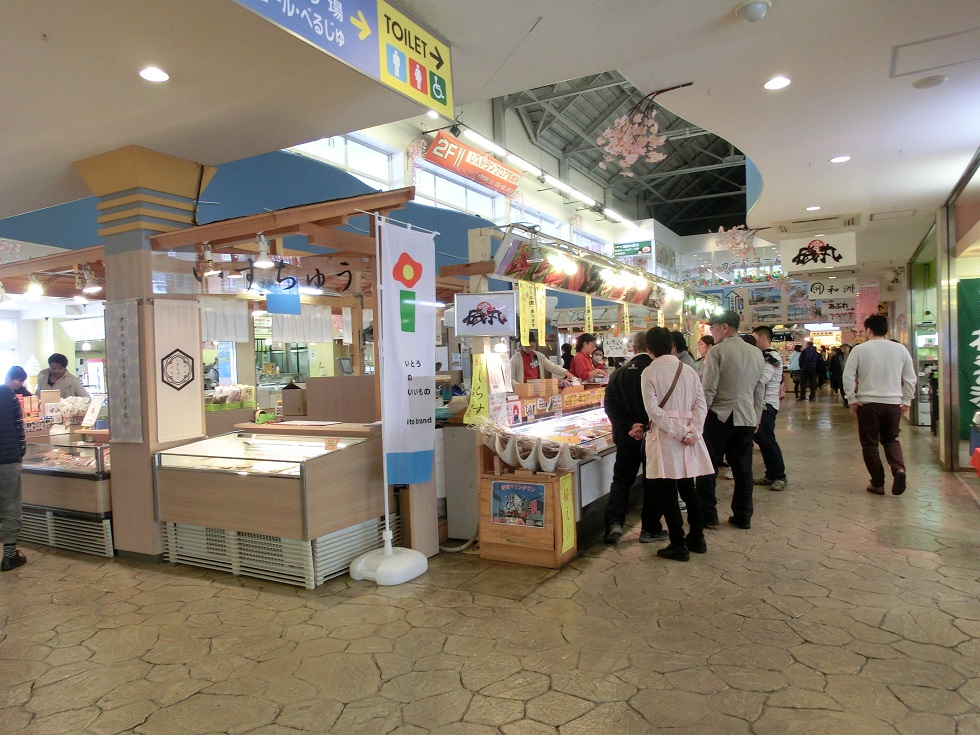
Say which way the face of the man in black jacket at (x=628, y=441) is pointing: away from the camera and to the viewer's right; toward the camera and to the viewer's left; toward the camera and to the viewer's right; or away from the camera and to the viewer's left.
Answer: away from the camera and to the viewer's left

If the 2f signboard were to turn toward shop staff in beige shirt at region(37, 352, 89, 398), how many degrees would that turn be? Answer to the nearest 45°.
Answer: approximately 90° to its right

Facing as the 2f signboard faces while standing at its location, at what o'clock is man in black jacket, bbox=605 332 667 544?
The man in black jacket is roughly at 1 o'clock from the 2f signboard.

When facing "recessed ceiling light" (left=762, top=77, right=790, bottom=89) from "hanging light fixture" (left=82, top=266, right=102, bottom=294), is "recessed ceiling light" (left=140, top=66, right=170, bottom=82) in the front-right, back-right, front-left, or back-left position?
front-right

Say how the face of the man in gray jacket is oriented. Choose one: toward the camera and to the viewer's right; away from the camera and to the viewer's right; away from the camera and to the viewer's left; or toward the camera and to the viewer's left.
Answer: away from the camera and to the viewer's left

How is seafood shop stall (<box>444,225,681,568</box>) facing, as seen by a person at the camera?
facing the viewer and to the right of the viewer

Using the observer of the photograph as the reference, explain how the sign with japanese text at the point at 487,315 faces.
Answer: facing the viewer

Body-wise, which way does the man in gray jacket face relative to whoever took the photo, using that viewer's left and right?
facing away from the viewer and to the left of the viewer

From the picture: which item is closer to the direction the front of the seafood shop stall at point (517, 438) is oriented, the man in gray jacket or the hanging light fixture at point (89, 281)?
the man in gray jacket
